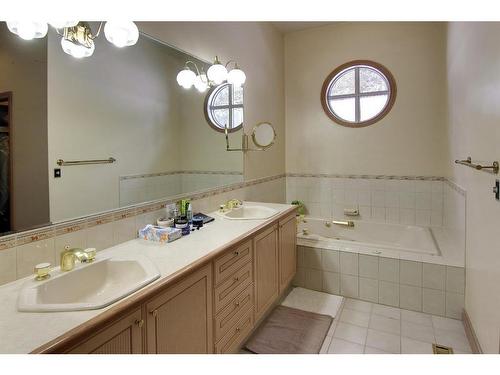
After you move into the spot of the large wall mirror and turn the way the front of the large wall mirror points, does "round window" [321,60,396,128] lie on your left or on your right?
on your left

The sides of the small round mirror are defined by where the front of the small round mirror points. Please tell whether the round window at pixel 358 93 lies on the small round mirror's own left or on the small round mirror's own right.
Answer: on the small round mirror's own left

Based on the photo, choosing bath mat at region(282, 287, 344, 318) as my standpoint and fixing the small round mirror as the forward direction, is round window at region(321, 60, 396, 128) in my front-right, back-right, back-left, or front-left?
front-right

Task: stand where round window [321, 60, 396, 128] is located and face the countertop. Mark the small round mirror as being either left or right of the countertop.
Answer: right

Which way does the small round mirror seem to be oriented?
toward the camera

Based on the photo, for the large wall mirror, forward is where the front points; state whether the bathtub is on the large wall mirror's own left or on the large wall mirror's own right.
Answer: on the large wall mirror's own left

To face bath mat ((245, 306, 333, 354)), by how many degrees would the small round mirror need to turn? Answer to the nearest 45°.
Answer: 0° — it already faces it

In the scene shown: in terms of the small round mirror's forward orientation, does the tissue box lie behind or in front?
in front

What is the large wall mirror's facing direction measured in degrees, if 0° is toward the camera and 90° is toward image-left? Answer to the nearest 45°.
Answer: approximately 315°

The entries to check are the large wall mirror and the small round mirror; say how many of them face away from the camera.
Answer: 0
